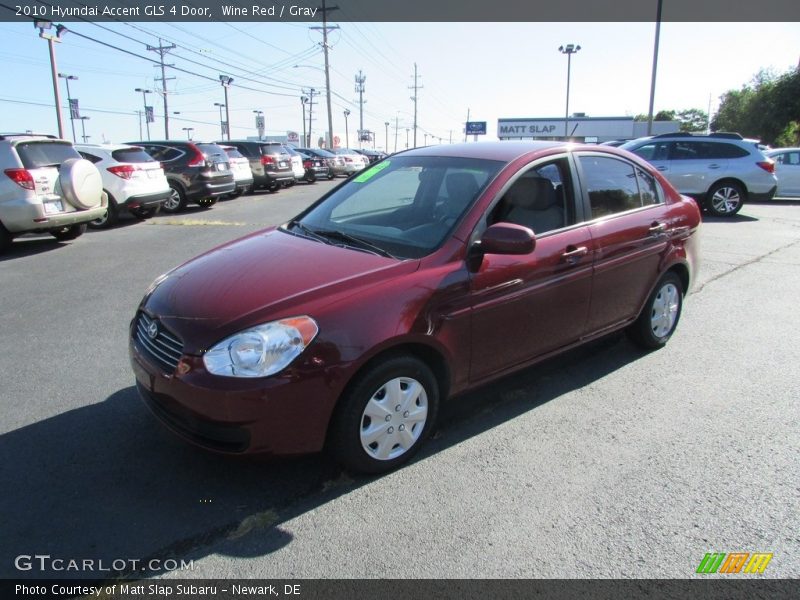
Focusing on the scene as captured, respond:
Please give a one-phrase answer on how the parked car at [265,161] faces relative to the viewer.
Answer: facing away from the viewer and to the left of the viewer

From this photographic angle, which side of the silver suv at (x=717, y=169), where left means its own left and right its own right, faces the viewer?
left

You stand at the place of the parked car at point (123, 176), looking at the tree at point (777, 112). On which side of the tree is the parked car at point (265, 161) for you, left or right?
left

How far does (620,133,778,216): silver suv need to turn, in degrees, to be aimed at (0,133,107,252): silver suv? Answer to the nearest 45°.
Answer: approximately 45° to its left

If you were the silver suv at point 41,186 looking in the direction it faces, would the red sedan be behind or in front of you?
behind

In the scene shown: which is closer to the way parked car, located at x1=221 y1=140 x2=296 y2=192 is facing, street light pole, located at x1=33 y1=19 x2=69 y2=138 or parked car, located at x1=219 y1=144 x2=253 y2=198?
the street light pole

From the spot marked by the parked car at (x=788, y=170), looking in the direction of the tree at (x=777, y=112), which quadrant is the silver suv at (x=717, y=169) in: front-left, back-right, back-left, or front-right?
back-left

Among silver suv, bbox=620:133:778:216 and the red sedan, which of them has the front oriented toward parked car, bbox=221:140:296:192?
the silver suv

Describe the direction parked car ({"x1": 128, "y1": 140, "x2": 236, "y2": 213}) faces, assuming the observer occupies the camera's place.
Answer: facing away from the viewer and to the left of the viewer

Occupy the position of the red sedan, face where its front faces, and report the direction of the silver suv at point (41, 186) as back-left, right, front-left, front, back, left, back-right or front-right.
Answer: right

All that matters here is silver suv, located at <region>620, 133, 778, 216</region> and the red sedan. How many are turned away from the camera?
0

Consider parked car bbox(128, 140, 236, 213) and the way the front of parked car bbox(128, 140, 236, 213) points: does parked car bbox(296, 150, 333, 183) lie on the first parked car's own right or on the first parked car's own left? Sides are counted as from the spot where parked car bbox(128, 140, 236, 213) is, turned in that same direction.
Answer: on the first parked car's own right

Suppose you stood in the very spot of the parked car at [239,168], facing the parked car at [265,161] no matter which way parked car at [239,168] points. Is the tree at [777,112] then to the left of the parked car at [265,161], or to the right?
right
